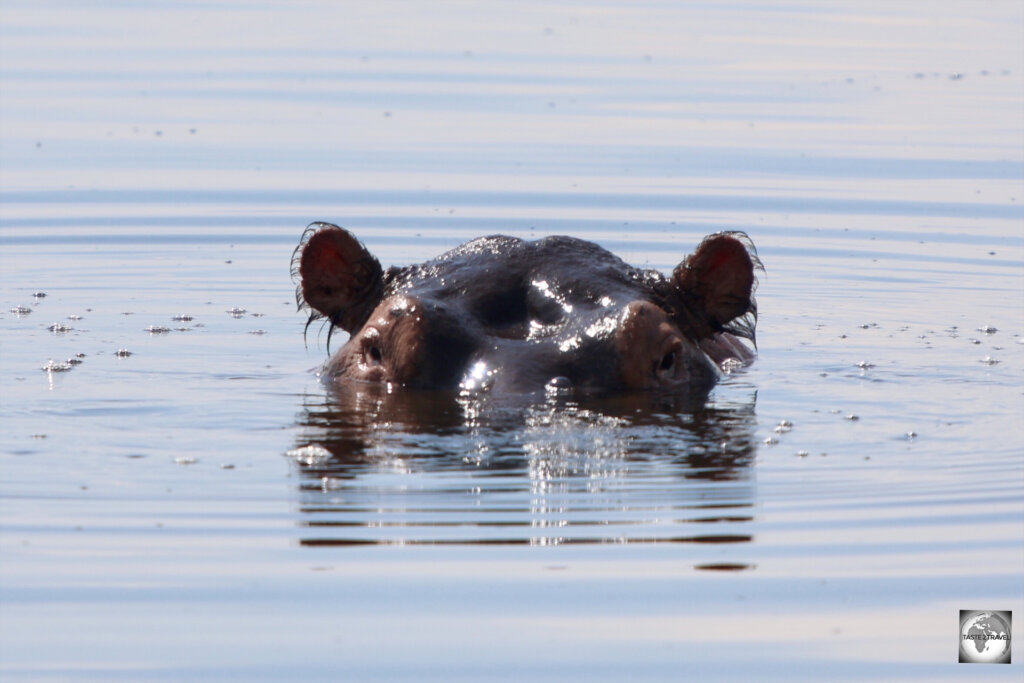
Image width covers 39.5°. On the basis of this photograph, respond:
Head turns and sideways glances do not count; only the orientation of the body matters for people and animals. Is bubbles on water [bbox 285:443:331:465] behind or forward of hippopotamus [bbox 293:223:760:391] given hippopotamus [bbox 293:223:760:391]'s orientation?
forward

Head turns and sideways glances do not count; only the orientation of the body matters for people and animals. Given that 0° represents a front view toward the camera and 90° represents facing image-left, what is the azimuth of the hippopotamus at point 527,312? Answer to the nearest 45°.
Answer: approximately 0°
